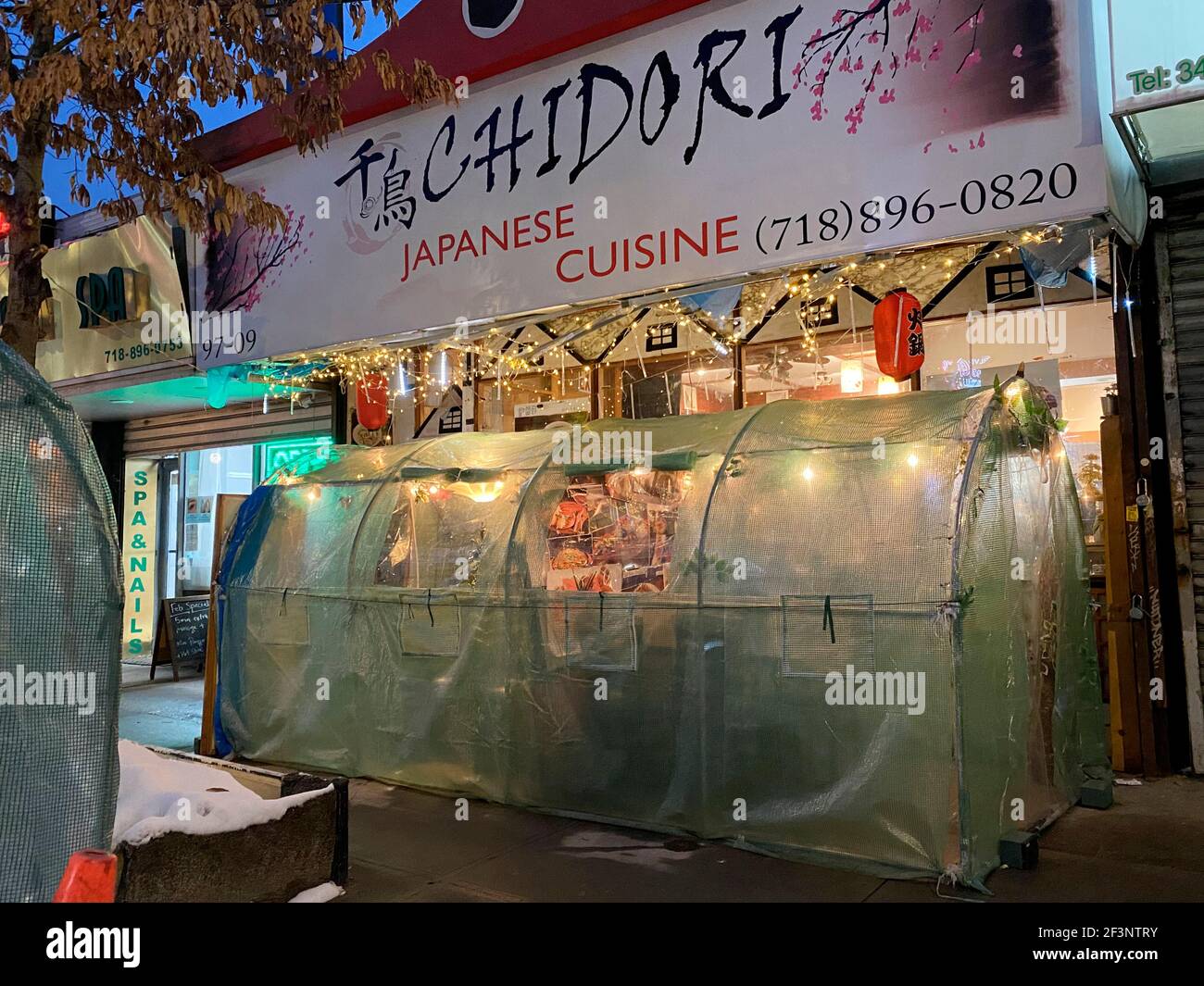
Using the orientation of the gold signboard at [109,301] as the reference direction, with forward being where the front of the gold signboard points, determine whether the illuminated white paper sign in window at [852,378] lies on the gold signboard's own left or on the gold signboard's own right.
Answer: on the gold signboard's own left

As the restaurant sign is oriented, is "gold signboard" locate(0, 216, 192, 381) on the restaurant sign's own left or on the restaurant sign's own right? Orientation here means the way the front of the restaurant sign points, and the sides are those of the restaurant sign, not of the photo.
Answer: on the restaurant sign's own right

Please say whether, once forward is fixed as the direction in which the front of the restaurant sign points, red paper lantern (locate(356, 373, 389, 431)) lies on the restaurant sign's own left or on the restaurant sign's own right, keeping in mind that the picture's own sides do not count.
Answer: on the restaurant sign's own right

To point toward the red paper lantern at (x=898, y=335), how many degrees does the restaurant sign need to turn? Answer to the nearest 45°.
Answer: approximately 135° to its left

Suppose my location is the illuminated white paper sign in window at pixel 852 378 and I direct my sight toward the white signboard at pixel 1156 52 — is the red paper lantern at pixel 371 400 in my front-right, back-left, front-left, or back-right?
back-right

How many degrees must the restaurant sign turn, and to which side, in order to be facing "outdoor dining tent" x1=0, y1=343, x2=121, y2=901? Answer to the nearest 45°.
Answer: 0° — it already faces it

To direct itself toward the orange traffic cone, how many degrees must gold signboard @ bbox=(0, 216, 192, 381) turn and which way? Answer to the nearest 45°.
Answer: approximately 45° to its left

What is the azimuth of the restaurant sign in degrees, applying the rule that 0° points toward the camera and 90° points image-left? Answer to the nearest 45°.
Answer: approximately 45°

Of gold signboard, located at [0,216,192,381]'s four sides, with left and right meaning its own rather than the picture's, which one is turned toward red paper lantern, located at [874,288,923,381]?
left

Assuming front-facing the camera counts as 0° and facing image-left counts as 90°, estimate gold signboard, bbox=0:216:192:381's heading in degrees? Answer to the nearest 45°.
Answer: approximately 45°
